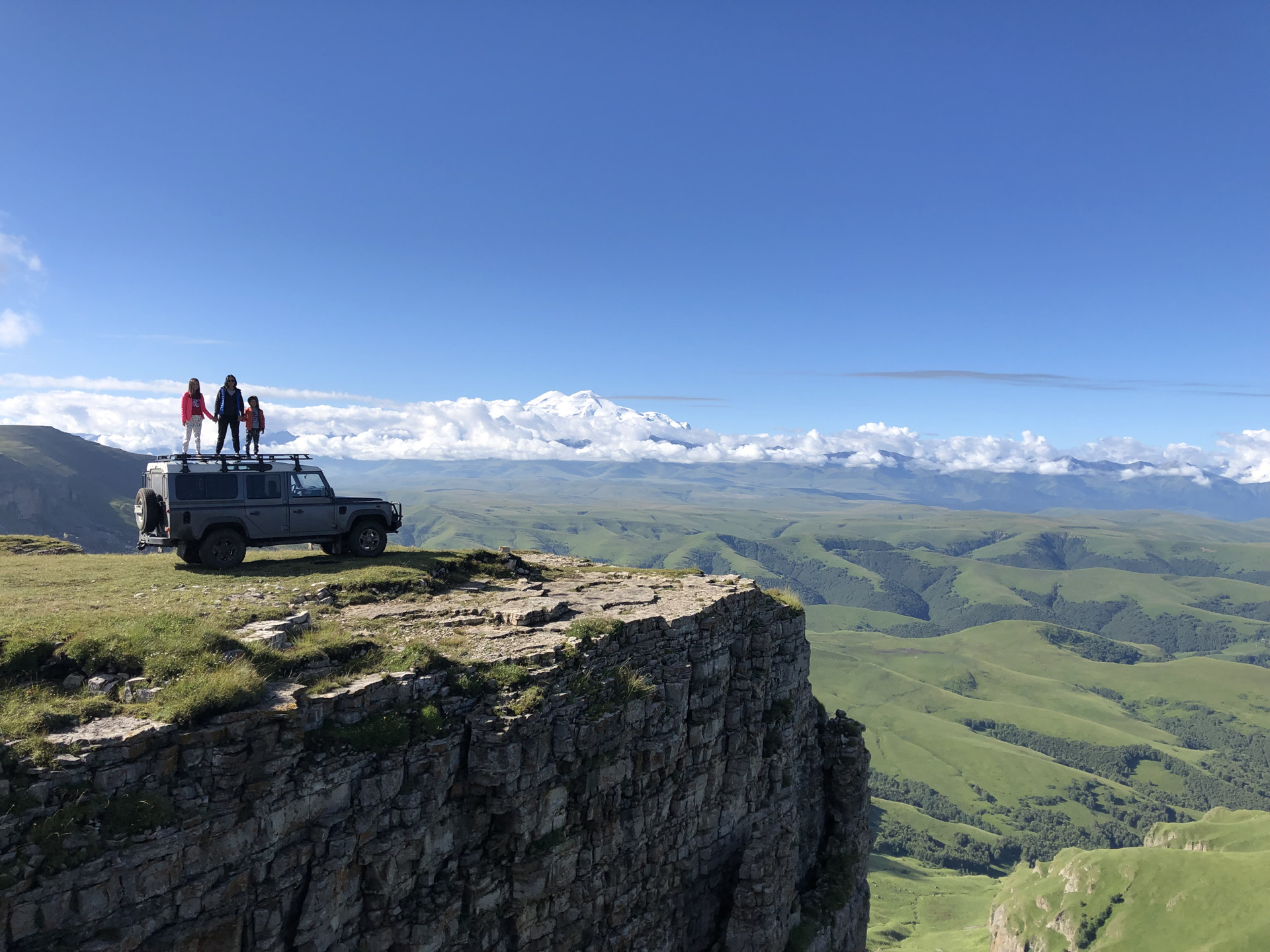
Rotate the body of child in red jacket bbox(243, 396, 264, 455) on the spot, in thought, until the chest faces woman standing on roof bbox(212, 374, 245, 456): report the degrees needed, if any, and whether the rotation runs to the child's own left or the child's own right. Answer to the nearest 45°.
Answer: approximately 90° to the child's own right

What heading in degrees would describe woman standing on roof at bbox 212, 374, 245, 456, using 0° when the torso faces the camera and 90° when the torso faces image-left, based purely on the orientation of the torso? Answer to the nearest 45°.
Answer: approximately 0°

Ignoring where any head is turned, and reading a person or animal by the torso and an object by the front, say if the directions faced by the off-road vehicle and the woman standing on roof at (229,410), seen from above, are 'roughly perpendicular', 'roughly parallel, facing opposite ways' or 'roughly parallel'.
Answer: roughly perpendicular

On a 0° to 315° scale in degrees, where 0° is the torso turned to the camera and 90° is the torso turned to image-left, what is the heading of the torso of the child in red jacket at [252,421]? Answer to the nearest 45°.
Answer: approximately 0°

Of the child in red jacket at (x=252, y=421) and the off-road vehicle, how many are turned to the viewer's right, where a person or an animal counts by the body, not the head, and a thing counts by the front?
1

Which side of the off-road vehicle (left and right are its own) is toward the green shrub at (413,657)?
right

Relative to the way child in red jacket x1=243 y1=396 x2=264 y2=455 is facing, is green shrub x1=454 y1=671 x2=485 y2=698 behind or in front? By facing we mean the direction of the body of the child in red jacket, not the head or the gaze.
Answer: in front

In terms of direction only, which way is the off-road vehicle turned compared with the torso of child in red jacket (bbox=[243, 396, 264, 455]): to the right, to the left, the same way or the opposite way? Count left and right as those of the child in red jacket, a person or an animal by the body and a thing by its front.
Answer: to the left

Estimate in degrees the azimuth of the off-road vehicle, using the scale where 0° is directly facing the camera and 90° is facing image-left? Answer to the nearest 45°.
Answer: approximately 270°

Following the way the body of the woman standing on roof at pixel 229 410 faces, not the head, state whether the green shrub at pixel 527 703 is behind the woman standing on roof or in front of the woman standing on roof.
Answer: in front

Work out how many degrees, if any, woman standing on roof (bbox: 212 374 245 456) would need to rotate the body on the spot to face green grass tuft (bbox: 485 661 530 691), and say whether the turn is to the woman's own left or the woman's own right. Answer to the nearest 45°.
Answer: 0° — they already face it
